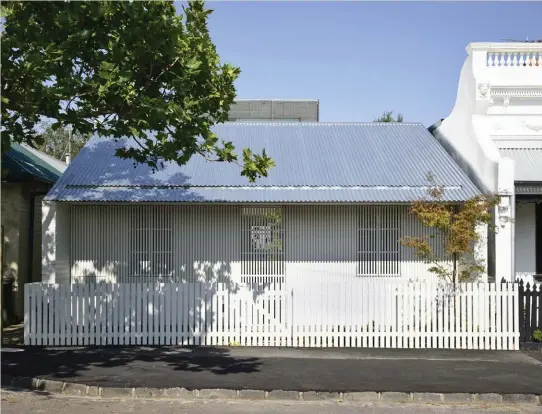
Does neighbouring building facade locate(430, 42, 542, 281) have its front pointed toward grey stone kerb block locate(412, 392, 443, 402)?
yes

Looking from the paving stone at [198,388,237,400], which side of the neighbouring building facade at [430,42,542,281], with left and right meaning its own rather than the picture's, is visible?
front

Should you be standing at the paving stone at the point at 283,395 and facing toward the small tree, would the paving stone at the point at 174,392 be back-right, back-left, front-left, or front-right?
back-left

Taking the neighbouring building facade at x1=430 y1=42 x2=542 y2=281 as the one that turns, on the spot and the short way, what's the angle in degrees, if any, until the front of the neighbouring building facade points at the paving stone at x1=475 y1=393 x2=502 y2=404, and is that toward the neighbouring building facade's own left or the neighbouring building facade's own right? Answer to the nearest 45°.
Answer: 0° — it already faces it

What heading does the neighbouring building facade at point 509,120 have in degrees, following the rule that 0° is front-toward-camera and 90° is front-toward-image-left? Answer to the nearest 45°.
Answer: approximately 0°
